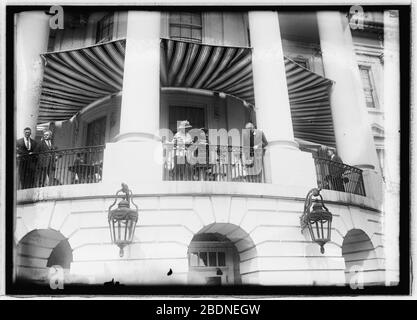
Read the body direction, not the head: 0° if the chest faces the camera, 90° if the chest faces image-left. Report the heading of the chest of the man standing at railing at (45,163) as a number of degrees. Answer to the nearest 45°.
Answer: approximately 0°

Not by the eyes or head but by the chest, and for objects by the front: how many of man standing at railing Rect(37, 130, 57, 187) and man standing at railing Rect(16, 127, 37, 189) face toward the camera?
2

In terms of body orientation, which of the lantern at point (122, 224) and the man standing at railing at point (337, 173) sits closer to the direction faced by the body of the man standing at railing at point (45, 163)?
the lantern

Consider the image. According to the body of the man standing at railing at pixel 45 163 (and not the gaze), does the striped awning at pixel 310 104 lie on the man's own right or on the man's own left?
on the man's own left
